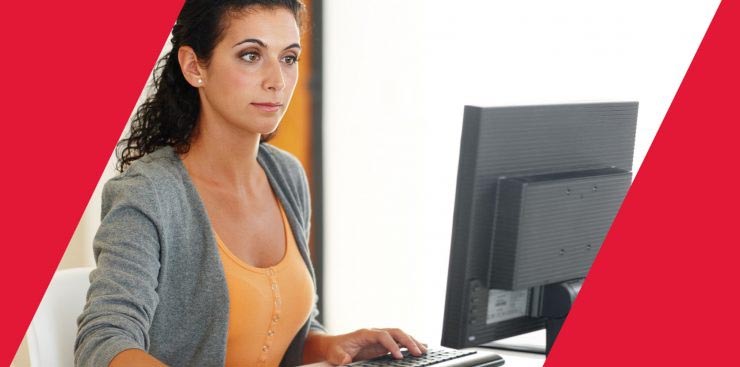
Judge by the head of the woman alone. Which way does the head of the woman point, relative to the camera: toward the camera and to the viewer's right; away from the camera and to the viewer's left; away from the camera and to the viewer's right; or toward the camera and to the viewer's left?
toward the camera and to the viewer's right

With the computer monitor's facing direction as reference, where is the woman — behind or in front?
in front

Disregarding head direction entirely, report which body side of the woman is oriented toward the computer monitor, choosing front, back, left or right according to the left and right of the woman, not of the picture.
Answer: front

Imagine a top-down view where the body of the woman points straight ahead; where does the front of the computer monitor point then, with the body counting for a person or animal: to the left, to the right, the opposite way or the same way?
the opposite way

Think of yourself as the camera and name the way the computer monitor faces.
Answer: facing away from the viewer and to the left of the viewer

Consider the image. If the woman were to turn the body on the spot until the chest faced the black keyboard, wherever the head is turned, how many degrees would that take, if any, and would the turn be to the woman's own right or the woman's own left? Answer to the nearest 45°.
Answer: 0° — they already face it
